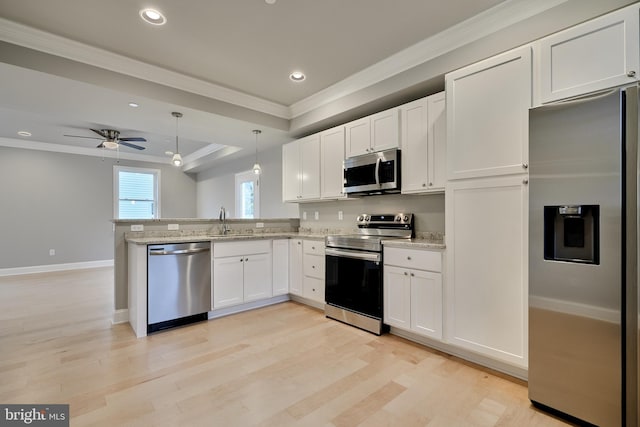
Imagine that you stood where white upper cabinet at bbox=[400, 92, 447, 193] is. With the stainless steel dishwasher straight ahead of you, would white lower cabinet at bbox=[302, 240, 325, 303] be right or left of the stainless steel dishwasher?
right

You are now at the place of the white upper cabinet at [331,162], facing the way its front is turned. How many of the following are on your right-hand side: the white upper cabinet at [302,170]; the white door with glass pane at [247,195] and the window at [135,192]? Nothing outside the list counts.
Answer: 3

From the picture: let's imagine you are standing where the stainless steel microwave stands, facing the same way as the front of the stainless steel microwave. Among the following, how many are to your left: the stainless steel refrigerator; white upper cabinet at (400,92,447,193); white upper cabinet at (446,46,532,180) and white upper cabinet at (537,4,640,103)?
4

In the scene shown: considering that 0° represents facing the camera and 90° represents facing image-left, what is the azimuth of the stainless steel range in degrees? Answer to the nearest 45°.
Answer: approximately 45°

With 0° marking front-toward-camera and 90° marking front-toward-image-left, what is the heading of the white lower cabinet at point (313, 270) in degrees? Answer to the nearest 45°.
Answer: approximately 45°

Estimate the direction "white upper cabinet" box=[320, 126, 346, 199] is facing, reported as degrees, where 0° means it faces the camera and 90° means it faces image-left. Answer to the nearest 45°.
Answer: approximately 45°

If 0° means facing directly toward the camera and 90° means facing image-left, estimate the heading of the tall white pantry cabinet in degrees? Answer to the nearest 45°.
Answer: approximately 45°

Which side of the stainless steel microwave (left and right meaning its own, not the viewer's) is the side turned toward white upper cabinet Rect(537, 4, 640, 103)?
left

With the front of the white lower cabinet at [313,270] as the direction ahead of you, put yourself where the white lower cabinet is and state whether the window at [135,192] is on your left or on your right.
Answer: on your right

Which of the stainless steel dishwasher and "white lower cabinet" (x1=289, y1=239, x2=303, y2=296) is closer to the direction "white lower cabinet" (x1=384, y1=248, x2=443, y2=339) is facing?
the stainless steel dishwasher
